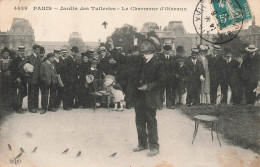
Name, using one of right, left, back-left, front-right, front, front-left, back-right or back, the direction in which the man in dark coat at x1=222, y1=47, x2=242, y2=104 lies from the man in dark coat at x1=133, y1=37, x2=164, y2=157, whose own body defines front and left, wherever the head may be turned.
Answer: back

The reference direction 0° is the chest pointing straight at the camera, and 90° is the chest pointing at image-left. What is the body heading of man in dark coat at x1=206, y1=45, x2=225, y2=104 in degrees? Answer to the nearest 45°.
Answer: approximately 0°

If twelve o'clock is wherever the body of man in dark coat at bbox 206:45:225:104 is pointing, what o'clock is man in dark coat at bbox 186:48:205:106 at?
man in dark coat at bbox 186:48:205:106 is roughly at 2 o'clock from man in dark coat at bbox 206:45:225:104.

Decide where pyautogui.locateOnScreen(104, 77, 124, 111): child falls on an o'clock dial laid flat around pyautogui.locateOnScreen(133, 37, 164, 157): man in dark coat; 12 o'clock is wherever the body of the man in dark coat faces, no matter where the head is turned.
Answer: The child is roughly at 4 o'clock from the man in dark coat.

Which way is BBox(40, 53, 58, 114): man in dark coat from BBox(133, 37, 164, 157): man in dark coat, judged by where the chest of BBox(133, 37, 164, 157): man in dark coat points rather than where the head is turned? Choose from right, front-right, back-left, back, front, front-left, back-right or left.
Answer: right

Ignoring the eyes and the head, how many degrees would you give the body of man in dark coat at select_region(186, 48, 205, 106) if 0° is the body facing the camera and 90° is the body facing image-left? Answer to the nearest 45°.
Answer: approximately 0°
